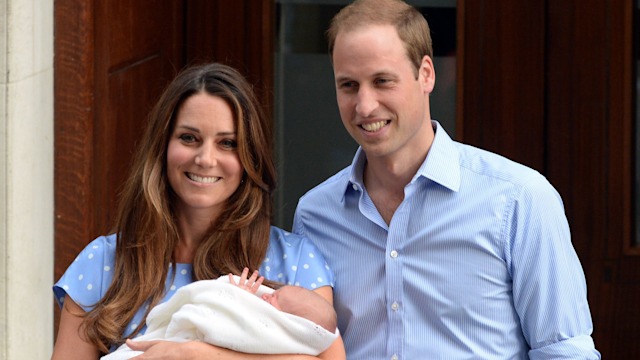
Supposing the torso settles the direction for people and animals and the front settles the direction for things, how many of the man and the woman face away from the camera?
0

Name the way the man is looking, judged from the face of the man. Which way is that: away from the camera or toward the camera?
toward the camera

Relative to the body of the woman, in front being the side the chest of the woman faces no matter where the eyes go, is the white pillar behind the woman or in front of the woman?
behind

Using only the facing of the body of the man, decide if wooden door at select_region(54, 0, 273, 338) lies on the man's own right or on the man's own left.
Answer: on the man's own right

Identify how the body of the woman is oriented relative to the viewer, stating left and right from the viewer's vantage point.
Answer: facing the viewer

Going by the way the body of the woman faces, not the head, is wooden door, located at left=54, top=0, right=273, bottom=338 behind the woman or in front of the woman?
behind

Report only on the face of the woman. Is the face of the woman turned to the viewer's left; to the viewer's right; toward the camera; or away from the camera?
toward the camera
